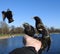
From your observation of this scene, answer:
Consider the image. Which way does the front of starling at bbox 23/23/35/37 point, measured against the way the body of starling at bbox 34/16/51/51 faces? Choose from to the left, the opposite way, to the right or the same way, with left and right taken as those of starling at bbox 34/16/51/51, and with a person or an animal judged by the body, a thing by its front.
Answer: the same way

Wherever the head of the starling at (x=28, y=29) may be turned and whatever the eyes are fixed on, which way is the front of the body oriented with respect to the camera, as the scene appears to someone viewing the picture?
to the viewer's left

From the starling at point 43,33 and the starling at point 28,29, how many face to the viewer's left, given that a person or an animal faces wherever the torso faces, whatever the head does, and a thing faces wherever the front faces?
2

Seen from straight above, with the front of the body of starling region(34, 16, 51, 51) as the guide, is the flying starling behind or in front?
in front

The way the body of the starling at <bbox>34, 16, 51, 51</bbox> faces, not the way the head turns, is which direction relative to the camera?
to the viewer's left
